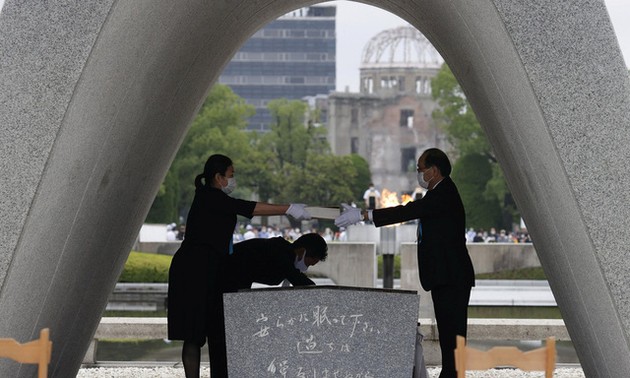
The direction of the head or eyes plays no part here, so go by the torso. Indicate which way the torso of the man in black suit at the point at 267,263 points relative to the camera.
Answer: to the viewer's right

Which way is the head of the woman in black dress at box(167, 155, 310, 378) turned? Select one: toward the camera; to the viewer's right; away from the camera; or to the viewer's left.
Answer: to the viewer's right

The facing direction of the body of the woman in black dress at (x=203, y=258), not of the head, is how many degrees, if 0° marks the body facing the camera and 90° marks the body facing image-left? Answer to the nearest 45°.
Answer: approximately 270°

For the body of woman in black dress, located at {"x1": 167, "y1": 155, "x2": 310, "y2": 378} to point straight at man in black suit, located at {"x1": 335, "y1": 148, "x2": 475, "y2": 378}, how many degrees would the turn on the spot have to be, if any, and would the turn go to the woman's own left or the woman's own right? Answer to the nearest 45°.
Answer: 0° — they already face them

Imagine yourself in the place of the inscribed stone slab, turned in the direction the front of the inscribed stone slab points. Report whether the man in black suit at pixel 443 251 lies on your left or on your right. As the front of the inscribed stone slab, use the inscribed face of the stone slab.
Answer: on your left

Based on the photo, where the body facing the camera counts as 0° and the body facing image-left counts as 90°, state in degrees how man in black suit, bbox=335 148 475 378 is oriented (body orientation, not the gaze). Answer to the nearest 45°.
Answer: approximately 90°

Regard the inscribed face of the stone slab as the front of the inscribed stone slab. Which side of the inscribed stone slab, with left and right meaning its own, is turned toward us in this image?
front

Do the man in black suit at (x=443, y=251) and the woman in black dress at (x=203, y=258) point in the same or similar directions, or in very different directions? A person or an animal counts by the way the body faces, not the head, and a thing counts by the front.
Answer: very different directions

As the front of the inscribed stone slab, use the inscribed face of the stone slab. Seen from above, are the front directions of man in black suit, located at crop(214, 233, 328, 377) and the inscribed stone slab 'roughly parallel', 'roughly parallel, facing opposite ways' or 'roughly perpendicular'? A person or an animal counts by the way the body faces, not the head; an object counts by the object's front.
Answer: roughly perpendicular

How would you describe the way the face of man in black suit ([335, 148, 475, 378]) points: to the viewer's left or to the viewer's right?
to the viewer's left

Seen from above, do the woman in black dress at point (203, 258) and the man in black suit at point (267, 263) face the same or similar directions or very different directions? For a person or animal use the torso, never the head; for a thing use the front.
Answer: same or similar directions

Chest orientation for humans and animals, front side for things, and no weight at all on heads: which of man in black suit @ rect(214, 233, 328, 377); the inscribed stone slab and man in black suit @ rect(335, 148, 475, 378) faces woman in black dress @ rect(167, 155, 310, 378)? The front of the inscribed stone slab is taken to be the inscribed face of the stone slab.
man in black suit @ rect(335, 148, 475, 378)

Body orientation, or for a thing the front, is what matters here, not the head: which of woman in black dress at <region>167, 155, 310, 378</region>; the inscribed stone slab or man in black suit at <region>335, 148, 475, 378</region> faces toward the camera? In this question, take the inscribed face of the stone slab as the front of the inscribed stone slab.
the inscribed stone slab

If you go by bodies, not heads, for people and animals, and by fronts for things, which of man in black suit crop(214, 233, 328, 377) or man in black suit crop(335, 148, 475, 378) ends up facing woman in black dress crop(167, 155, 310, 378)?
man in black suit crop(335, 148, 475, 378)
